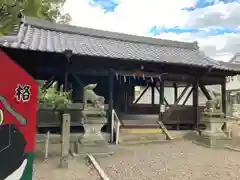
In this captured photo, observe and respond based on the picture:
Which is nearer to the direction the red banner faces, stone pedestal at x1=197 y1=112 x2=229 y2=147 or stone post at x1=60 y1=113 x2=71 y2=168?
the stone pedestal

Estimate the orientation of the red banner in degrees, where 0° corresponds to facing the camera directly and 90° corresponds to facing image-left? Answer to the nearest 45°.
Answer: approximately 315°

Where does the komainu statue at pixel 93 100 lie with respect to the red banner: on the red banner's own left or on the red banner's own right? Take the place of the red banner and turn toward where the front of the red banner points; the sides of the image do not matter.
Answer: on the red banner's own left

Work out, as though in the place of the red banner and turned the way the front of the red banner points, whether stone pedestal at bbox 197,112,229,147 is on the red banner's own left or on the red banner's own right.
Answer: on the red banner's own left

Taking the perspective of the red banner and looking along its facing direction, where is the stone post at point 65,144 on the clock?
The stone post is roughly at 8 o'clock from the red banner.
